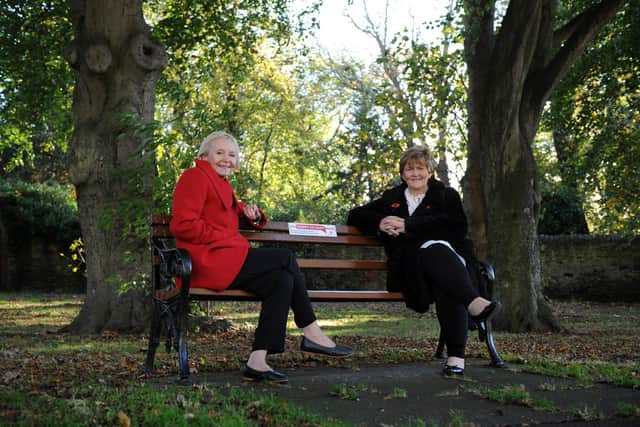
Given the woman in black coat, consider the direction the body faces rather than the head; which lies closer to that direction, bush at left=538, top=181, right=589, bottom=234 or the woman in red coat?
the woman in red coat

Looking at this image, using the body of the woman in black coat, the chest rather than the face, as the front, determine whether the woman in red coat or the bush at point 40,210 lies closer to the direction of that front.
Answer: the woman in red coat

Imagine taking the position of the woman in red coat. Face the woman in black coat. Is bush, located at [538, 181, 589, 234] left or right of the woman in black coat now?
left

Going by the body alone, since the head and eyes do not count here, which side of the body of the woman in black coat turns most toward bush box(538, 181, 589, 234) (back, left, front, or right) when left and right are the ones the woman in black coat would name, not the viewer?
back

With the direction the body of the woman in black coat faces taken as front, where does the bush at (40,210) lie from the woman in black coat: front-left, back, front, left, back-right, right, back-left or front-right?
back-right

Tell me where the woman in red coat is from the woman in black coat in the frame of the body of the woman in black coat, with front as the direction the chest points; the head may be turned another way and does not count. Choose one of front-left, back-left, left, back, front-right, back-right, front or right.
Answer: front-right

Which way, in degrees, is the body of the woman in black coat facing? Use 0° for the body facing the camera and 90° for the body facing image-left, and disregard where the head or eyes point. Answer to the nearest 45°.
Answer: approximately 0°
